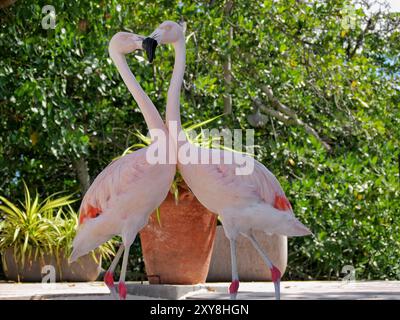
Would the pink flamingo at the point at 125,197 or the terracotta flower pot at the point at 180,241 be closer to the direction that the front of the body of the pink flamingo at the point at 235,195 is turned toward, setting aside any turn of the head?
the pink flamingo

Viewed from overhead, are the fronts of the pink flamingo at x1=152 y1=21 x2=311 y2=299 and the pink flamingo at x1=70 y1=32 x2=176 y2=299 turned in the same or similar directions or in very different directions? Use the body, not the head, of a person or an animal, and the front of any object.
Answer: very different directions

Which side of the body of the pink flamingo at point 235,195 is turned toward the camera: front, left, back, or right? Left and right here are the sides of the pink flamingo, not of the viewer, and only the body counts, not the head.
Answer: left

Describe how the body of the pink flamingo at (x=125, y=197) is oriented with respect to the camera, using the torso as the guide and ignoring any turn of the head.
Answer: to the viewer's right

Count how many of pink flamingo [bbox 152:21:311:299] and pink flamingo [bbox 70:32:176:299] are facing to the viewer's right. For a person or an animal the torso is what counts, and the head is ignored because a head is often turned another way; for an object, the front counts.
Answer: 1

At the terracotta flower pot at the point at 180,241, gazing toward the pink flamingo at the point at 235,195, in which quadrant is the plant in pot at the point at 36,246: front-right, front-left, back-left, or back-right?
back-right
